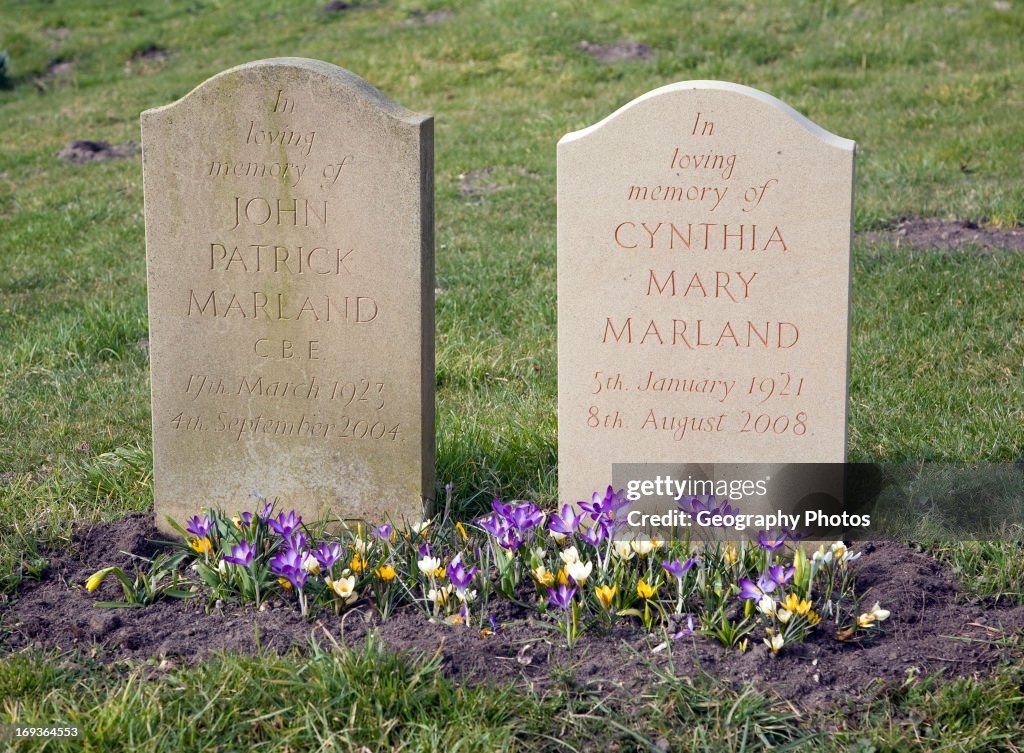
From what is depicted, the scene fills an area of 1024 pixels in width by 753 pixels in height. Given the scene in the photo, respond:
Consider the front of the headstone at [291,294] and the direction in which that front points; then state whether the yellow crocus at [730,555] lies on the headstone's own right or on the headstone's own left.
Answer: on the headstone's own left

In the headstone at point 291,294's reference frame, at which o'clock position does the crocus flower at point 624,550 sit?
The crocus flower is roughly at 10 o'clock from the headstone.

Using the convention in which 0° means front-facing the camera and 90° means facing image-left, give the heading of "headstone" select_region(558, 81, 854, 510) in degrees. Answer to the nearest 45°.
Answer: approximately 0°

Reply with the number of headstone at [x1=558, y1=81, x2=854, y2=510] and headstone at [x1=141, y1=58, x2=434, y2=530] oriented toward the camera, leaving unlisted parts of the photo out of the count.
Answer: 2

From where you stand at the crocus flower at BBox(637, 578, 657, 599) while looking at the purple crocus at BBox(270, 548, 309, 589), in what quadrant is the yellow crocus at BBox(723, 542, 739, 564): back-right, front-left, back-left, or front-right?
back-right

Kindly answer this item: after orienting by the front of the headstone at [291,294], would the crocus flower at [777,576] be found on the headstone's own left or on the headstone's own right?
on the headstone's own left

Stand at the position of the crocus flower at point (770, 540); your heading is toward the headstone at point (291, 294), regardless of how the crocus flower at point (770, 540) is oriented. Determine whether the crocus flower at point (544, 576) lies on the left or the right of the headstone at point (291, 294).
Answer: left
